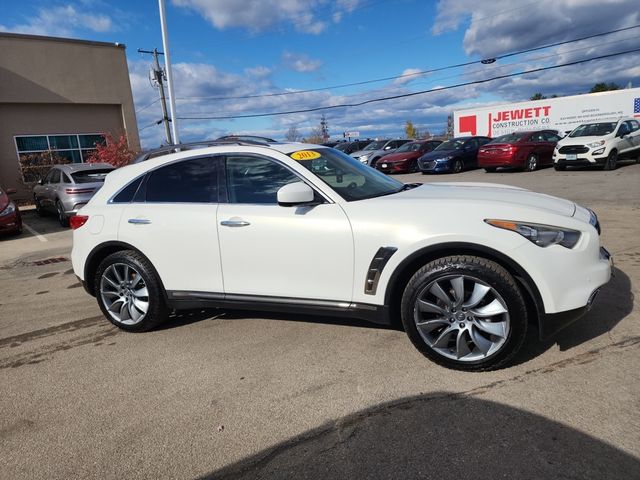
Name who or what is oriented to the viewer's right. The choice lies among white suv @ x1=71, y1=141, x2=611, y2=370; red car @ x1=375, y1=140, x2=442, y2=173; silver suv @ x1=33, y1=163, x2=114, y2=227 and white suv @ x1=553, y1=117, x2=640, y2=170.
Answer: white suv @ x1=71, y1=141, x2=611, y2=370

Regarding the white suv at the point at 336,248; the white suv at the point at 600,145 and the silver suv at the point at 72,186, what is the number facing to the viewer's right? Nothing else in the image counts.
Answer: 1

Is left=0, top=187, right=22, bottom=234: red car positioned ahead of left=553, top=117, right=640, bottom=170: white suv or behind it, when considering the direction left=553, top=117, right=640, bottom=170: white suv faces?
ahead

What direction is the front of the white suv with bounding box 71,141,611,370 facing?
to the viewer's right

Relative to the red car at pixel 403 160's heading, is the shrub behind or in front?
in front

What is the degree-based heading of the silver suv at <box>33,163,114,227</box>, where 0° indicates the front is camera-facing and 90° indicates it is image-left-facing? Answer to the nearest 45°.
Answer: approximately 135°

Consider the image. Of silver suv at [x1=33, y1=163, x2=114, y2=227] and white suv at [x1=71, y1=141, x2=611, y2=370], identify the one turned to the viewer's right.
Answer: the white suv

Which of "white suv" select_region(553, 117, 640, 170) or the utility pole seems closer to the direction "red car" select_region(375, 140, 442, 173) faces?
the utility pole

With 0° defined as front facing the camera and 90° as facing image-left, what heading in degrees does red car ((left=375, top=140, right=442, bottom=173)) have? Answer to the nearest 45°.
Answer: approximately 45°

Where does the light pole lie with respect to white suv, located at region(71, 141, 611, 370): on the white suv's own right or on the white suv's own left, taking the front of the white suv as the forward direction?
on the white suv's own left

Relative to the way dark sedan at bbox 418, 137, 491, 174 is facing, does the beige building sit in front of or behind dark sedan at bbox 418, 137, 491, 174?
in front
